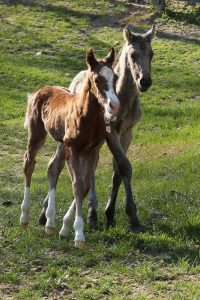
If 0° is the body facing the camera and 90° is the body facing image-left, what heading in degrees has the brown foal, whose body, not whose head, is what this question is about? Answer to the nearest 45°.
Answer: approximately 315°
